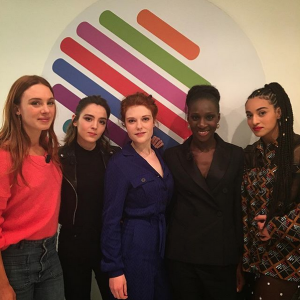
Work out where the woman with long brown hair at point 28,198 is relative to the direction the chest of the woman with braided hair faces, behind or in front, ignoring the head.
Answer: in front

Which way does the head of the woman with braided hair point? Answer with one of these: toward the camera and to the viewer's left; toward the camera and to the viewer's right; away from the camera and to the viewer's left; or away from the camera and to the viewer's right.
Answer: toward the camera and to the viewer's left

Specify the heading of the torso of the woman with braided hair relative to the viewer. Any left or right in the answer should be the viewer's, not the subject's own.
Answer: facing the viewer and to the left of the viewer

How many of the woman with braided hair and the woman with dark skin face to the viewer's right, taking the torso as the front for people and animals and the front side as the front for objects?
0

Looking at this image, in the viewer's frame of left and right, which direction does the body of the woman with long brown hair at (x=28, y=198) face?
facing the viewer and to the right of the viewer

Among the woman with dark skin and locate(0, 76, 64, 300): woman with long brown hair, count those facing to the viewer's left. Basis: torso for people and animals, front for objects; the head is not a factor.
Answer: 0

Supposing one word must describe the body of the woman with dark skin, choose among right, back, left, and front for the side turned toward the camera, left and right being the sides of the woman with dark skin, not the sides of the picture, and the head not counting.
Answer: front

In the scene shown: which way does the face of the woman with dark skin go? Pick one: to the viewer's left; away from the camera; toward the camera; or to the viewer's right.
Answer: toward the camera

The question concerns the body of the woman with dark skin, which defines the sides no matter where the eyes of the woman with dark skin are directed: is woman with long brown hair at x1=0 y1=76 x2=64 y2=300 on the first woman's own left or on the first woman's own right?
on the first woman's own right

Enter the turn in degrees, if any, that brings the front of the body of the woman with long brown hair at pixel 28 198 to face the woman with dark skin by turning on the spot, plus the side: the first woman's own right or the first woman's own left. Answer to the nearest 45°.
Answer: approximately 45° to the first woman's own left
